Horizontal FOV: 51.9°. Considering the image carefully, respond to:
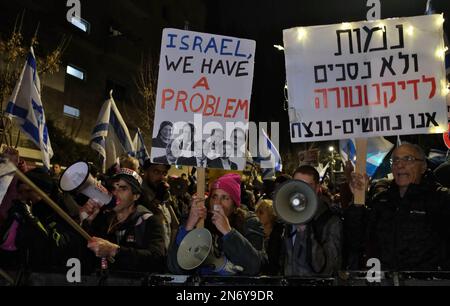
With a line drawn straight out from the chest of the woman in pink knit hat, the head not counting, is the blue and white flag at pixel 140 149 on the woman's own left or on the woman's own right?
on the woman's own right

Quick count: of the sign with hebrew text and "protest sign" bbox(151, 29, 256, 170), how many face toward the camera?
2

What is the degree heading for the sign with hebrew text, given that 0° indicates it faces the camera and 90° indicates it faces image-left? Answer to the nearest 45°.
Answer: approximately 0°

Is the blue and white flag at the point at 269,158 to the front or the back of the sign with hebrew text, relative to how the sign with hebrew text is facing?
to the back

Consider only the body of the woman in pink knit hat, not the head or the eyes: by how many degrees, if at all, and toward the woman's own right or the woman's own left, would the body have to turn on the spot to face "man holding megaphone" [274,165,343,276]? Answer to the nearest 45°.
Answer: approximately 90° to the woman's own left

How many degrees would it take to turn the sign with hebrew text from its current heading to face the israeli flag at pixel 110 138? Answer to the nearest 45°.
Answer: approximately 135° to its right

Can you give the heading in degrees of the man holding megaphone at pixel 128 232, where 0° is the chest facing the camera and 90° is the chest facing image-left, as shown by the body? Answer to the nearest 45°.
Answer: approximately 45°

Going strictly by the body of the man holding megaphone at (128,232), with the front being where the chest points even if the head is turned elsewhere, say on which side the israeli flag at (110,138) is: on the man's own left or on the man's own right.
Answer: on the man's own right
